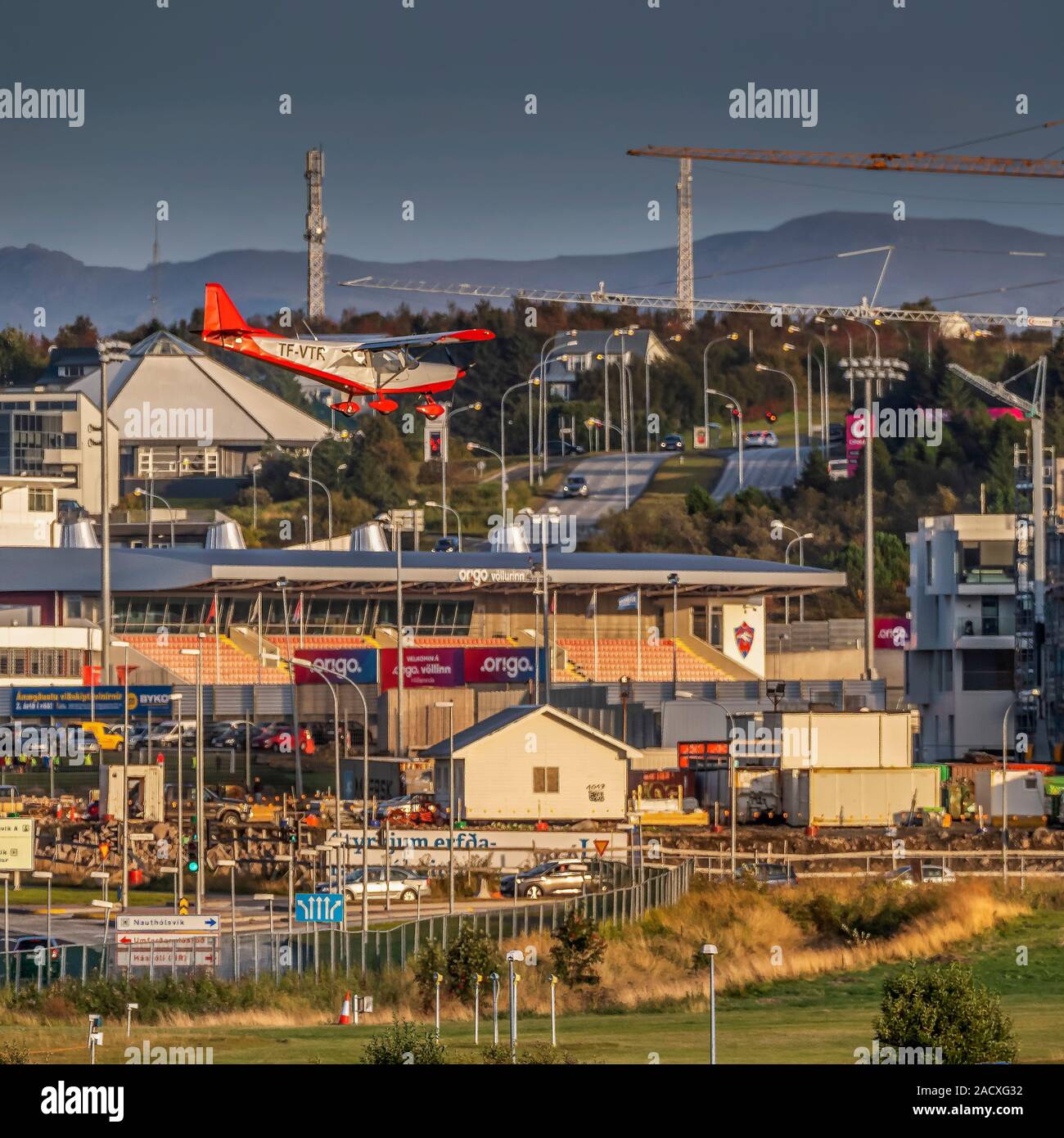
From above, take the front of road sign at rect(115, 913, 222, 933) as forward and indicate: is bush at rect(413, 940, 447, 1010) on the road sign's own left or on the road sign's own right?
on the road sign's own left

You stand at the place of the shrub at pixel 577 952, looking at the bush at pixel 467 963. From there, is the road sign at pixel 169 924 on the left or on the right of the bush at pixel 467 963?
right

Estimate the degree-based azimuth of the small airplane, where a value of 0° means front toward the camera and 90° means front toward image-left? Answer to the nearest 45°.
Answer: approximately 315°

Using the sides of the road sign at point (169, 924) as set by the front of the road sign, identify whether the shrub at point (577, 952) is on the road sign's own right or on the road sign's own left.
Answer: on the road sign's own left

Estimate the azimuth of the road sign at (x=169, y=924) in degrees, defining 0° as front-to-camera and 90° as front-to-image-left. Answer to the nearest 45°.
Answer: approximately 0°

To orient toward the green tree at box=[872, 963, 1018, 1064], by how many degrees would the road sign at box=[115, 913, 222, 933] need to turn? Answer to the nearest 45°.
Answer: approximately 45° to its left

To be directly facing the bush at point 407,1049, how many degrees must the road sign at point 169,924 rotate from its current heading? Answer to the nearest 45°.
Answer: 0° — it already faces it
